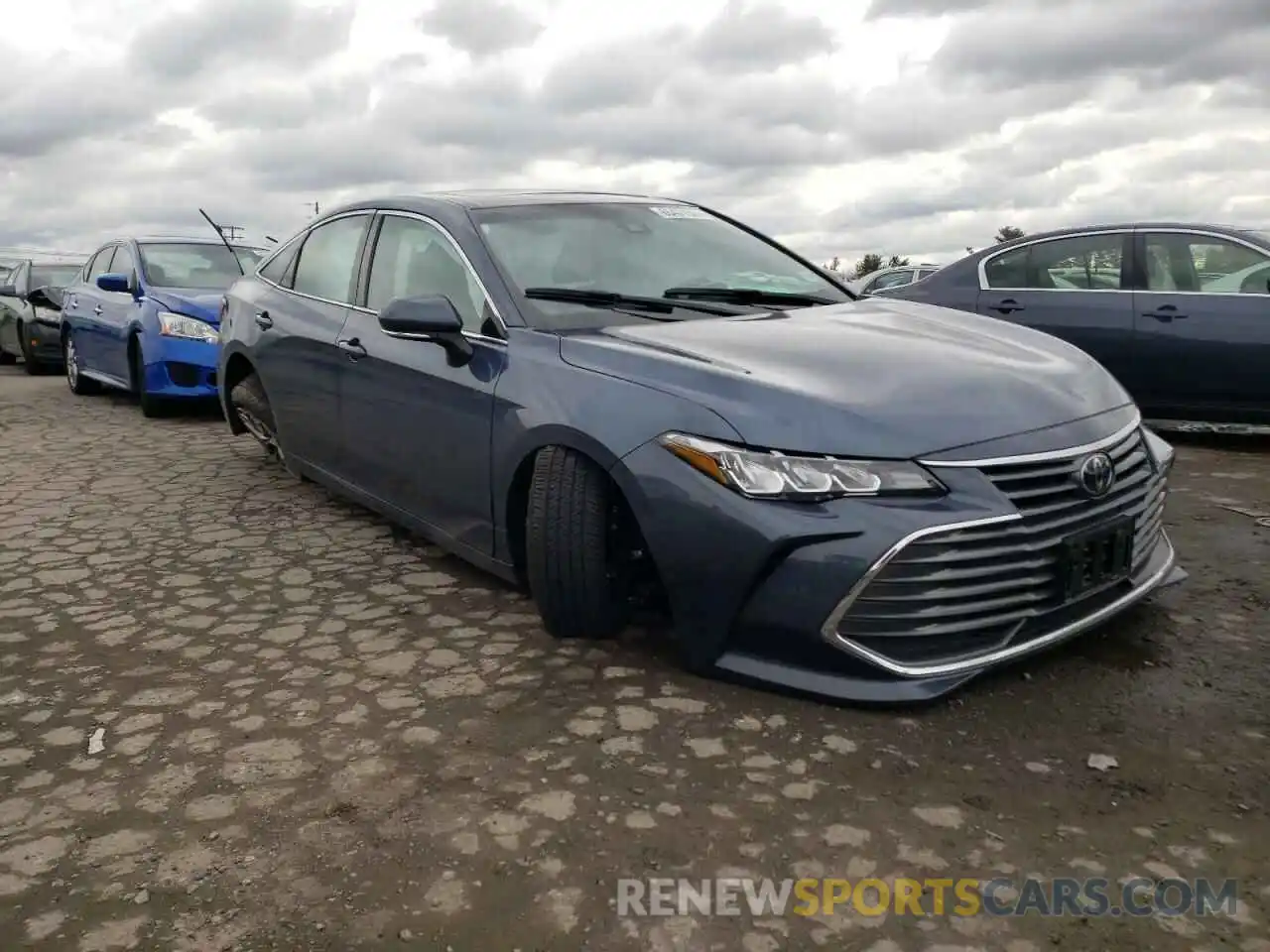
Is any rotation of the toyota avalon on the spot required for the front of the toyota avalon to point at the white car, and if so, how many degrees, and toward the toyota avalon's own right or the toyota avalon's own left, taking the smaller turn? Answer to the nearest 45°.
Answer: approximately 135° to the toyota avalon's own left

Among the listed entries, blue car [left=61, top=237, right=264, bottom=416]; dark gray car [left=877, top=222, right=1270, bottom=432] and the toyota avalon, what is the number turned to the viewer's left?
0

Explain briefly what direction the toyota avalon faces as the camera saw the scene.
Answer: facing the viewer and to the right of the viewer

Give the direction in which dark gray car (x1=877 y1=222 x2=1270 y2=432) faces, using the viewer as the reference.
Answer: facing to the right of the viewer

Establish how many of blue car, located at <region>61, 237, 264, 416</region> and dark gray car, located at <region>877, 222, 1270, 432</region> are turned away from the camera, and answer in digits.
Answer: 0

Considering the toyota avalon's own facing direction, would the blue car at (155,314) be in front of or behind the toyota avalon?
behind

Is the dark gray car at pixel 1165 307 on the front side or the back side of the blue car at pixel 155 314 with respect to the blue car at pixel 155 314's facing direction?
on the front side

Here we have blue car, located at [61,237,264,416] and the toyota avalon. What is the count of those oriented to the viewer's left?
0

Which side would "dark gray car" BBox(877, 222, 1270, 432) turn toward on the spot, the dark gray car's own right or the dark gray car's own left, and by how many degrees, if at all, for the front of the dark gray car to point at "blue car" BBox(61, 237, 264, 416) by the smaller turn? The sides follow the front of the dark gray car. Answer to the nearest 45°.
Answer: approximately 180°

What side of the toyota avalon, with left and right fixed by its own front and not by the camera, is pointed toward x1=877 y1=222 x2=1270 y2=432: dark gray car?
left
